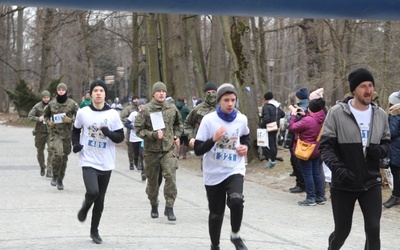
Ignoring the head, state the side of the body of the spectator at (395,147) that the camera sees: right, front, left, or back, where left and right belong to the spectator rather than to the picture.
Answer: left

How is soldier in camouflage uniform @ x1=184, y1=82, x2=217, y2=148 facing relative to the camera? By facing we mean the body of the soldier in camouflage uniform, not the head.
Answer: toward the camera

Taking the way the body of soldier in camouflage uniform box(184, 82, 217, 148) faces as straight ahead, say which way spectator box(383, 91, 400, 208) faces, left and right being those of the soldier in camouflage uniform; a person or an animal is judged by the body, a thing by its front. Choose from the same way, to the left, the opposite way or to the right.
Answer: to the right

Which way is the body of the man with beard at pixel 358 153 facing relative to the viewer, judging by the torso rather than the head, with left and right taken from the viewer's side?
facing the viewer and to the right of the viewer

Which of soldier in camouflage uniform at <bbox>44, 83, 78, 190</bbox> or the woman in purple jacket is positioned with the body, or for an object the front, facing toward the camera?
the soldier in camouflage uniform

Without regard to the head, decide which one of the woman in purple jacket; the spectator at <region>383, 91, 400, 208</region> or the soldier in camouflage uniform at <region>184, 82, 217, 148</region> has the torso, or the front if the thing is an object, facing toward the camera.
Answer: the soldier in camouflage uniform

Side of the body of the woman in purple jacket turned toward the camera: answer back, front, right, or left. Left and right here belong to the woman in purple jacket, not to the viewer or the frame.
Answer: left

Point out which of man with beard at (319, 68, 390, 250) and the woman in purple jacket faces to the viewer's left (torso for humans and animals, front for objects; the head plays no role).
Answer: the woman in purple jacket

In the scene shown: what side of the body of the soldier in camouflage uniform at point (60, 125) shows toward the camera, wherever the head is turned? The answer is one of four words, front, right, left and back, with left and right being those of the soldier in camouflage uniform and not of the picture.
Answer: front

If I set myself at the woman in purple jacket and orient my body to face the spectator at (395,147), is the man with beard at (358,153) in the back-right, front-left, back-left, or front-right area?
front-right
